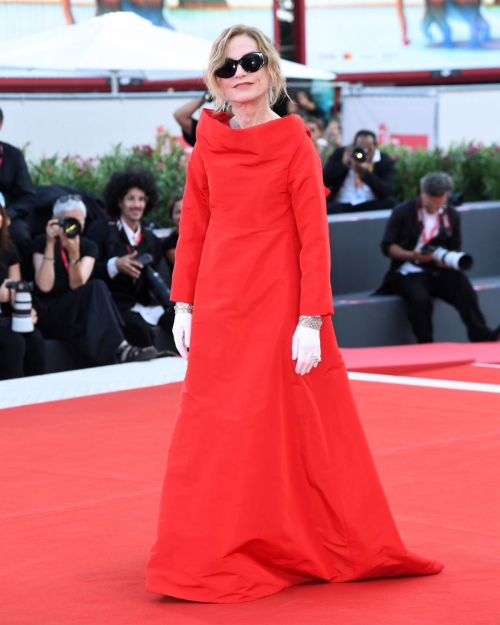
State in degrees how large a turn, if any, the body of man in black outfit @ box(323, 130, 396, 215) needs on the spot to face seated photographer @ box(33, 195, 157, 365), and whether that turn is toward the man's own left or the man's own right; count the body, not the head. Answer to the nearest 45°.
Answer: approximately 45° to the man's own right

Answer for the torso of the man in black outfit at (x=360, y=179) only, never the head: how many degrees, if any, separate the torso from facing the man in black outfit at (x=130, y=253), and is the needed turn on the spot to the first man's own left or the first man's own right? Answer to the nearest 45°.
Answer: approximately 45° to the first man's own right

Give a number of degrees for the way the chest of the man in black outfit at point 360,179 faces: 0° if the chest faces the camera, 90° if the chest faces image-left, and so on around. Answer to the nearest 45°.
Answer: approximately 0°

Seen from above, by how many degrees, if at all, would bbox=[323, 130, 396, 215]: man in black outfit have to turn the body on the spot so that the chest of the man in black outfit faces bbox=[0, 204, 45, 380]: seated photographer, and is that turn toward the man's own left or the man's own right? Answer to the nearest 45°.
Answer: approximately 45° to the man's own right

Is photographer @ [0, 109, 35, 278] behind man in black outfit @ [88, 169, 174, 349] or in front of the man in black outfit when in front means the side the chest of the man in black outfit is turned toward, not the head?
behind

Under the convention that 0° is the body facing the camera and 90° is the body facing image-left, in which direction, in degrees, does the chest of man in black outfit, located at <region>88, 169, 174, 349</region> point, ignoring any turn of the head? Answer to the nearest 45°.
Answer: approximately 315°

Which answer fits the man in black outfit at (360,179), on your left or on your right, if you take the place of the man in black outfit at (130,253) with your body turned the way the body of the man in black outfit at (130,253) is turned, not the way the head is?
on your left

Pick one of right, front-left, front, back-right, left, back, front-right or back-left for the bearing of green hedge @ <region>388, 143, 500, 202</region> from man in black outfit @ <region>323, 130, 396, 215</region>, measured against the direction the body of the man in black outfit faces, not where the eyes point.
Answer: back-left
